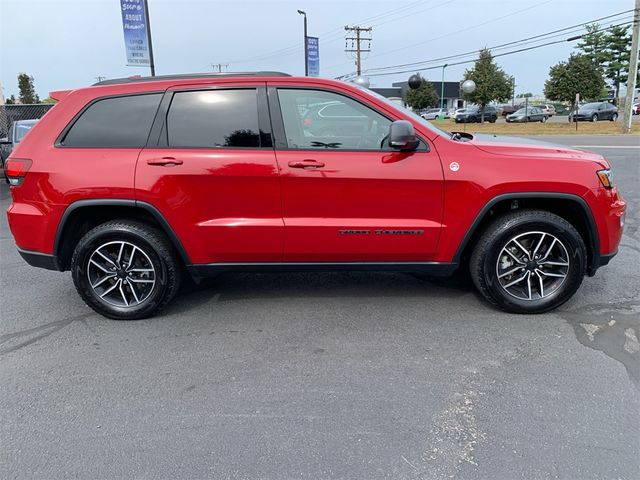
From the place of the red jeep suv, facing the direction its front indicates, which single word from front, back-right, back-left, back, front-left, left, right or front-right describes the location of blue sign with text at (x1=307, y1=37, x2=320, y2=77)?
left

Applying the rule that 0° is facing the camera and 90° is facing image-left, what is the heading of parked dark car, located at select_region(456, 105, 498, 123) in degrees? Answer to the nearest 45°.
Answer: approximately 45°

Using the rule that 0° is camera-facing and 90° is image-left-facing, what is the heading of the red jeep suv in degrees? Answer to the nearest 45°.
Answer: approximately 270°

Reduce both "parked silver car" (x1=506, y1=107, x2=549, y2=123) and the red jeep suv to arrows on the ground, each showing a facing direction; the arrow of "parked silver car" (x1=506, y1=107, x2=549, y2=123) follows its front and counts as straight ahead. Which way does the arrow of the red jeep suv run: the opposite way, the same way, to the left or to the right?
the opposite way

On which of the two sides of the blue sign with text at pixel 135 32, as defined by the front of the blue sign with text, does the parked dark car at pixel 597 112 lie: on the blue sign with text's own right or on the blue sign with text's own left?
on the blue sign with text's own left

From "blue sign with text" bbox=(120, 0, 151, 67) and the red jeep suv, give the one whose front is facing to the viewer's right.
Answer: the red jeep suv

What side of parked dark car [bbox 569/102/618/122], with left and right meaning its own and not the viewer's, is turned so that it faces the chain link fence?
front

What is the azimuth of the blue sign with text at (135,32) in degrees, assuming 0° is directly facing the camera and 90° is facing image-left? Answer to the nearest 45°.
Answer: approximately 0°

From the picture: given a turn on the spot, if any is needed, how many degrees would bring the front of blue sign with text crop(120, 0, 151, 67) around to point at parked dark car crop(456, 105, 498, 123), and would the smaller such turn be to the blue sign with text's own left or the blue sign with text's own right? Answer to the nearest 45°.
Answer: approximately 135° to the blue sign with text's own left

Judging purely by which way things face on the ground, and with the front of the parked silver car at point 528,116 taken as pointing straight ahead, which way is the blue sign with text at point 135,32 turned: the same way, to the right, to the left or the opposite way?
to the left

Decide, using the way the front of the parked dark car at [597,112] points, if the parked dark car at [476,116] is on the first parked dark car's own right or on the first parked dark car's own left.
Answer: on the first parked dark car's own right

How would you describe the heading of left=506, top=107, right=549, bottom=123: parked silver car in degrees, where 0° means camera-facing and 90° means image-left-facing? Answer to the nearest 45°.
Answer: approximately 45°

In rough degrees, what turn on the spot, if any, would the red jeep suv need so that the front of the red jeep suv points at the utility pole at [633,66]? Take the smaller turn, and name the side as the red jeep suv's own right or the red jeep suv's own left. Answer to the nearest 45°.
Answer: approximately 45° to the red jeep suv's own left
